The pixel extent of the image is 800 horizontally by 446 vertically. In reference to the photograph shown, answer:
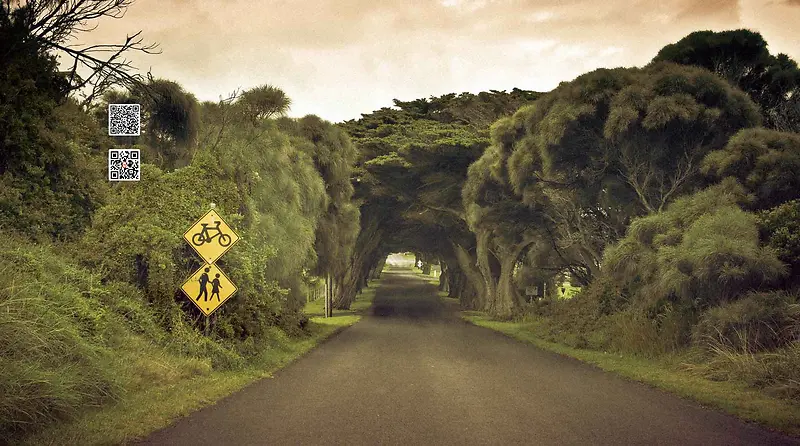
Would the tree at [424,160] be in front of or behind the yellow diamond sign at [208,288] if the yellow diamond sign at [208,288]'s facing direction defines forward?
behind

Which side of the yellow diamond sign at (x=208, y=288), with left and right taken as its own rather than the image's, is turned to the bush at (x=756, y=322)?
left

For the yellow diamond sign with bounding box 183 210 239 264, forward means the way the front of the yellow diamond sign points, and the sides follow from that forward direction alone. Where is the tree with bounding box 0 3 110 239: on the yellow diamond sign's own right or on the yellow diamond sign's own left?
on the yellow diamond sign's own right

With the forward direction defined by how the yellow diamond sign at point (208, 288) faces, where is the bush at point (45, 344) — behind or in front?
in front

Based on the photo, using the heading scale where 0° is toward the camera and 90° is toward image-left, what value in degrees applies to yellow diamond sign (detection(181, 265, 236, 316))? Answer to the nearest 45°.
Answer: approximately 0°

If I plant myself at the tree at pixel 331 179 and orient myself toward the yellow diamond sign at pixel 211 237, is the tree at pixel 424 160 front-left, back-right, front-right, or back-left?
back-left

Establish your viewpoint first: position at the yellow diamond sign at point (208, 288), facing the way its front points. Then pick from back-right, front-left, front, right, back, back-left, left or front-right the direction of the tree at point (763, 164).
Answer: left

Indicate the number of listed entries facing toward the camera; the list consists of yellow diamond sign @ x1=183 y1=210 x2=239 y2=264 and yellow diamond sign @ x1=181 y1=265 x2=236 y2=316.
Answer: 2

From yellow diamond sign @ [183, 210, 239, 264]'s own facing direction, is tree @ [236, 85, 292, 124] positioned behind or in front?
behind

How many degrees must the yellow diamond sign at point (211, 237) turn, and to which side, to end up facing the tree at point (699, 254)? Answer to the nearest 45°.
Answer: approximately 90° to its left

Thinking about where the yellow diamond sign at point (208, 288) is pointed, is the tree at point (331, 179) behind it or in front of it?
behind
